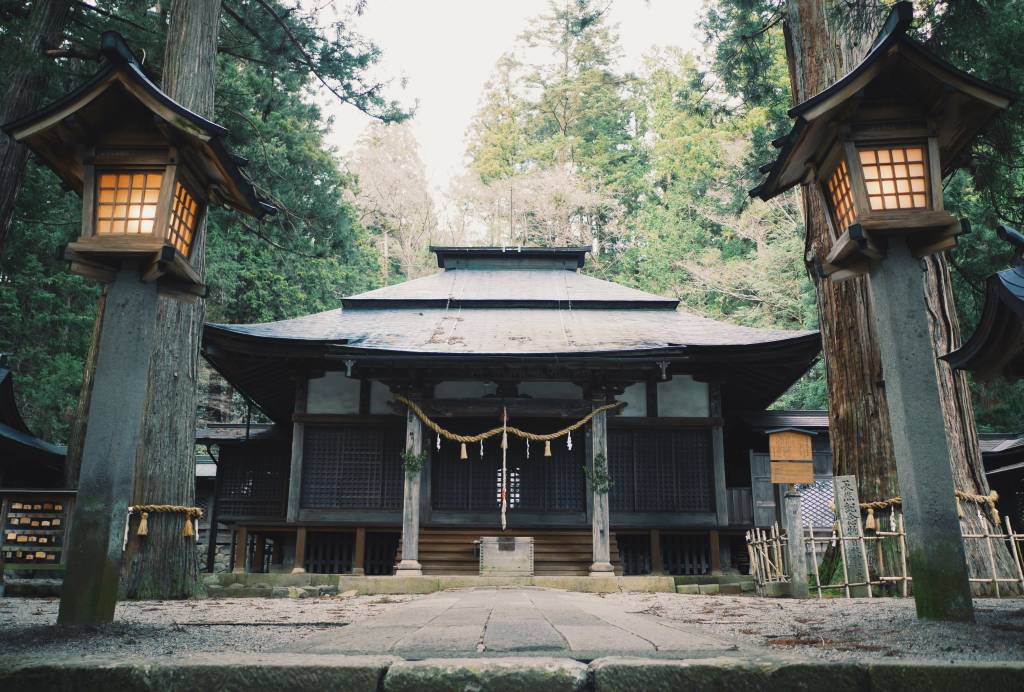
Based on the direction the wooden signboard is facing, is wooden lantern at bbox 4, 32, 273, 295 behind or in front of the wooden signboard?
in front

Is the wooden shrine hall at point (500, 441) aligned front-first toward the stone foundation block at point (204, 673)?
yes

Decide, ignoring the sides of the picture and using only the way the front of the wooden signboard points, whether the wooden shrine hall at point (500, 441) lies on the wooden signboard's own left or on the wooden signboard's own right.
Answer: on the wooden signboard's own right

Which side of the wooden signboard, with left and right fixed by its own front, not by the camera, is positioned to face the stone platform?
right

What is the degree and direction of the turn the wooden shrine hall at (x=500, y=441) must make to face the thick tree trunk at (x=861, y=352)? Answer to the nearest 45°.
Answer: approximately 45° to its left

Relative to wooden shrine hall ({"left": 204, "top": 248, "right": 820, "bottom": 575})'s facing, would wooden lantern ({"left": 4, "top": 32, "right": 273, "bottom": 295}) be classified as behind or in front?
in front

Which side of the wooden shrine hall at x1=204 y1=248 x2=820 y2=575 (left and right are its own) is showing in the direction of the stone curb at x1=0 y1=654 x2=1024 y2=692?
front

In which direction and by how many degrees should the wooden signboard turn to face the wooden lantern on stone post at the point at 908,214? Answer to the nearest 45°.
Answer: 0° — it already faces it

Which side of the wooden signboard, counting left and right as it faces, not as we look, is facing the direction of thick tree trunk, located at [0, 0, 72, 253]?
right

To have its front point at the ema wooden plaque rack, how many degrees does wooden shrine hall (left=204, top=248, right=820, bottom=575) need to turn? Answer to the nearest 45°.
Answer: approximately 45° to its right

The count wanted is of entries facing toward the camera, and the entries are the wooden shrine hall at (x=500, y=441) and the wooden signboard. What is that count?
2

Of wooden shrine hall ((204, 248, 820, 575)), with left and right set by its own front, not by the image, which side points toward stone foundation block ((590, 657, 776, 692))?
front

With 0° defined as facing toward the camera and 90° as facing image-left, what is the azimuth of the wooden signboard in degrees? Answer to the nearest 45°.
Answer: approximately 0°

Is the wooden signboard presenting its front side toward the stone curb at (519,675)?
yes
